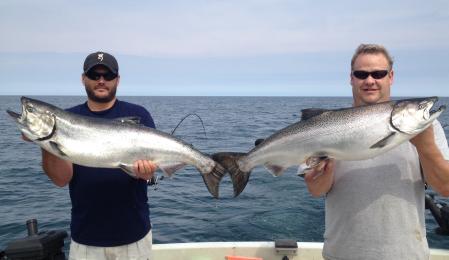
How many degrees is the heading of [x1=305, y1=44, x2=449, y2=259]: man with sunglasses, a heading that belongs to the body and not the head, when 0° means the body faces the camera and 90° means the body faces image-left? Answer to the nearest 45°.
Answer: approximately 0°

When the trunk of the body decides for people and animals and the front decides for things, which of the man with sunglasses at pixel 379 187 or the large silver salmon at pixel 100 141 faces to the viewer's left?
the large silver salmon

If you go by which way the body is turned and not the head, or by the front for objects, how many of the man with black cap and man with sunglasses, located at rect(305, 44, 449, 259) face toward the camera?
2

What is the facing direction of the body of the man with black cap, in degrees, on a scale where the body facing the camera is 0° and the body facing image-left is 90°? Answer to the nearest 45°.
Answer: approximately 0°

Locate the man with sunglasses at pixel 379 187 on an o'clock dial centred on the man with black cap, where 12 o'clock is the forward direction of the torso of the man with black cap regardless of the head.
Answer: The man with sunglasses is roughly at 10 o'clock from the man with black cap.

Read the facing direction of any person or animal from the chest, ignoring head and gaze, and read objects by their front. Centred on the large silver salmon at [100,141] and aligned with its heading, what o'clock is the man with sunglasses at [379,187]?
The man with sunglasses is roughly at 7 o'clock from the large silver salmon.

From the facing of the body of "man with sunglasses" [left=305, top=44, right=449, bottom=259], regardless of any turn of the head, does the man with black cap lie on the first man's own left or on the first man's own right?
on the first man's own right

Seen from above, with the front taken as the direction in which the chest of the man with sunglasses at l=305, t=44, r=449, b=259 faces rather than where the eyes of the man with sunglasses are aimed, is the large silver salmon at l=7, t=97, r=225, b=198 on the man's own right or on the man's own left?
on the man's own right

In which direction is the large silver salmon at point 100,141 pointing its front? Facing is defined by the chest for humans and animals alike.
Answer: to the viewer's left

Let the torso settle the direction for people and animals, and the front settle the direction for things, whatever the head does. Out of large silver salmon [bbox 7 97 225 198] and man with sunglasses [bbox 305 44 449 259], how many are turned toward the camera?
1
